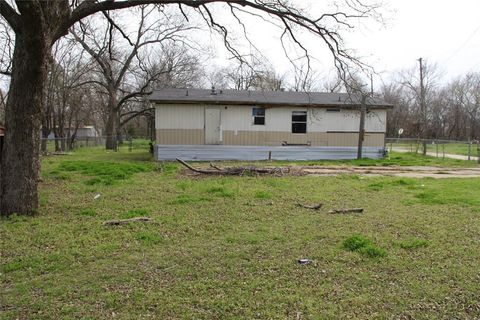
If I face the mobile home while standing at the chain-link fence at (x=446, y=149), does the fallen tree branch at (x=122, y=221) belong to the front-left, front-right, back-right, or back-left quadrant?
front-left

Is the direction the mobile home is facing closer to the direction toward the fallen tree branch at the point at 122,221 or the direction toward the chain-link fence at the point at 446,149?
the fallen tree branch

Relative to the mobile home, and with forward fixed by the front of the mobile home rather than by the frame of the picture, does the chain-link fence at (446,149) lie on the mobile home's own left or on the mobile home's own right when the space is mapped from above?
on the mobile home's own left

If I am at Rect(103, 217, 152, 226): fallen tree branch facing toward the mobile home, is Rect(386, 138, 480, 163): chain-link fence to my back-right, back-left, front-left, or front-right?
front-right

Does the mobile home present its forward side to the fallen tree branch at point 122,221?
yes

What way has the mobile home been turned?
toward the camera
